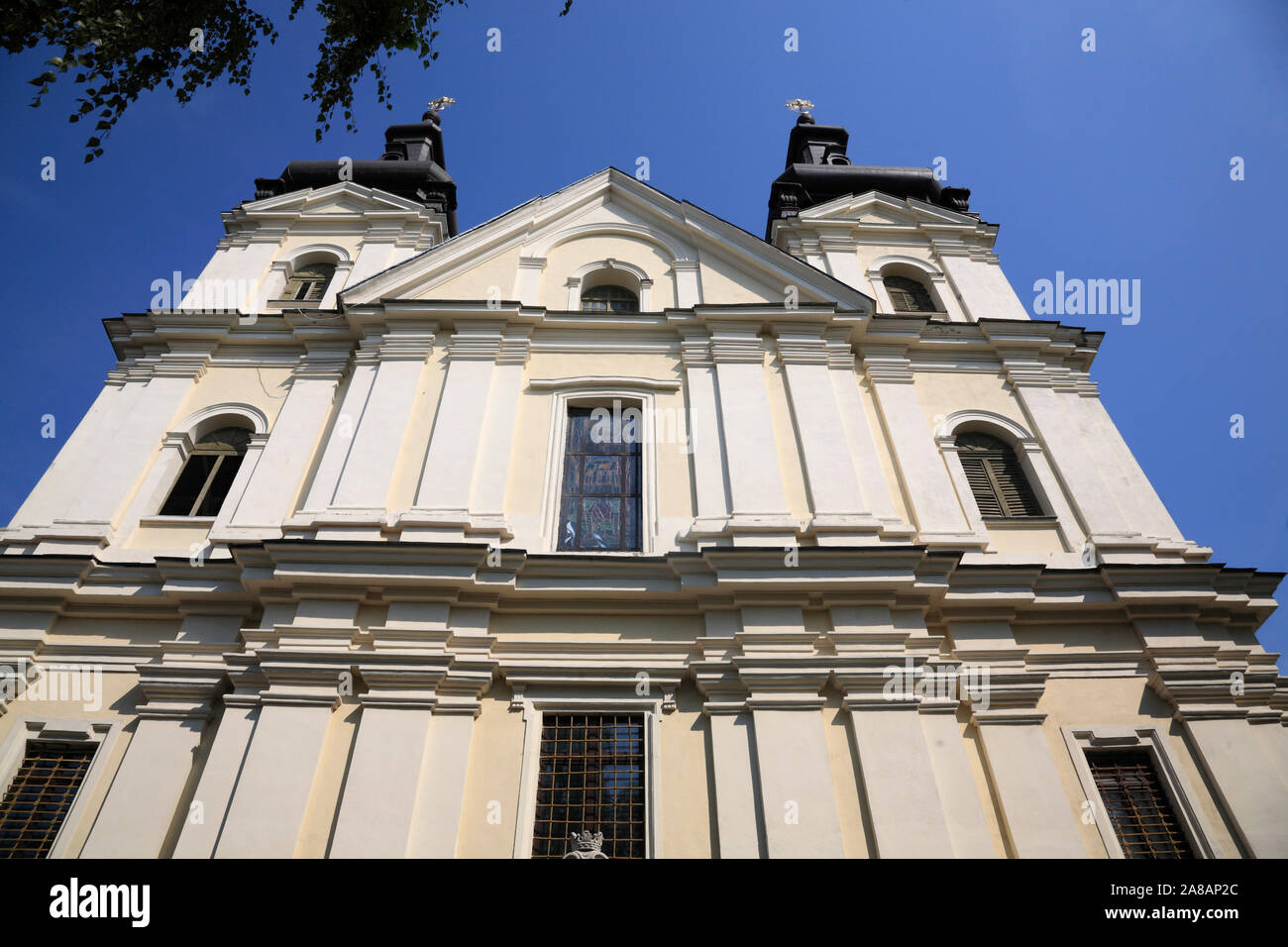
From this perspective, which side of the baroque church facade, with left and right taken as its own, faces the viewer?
front
